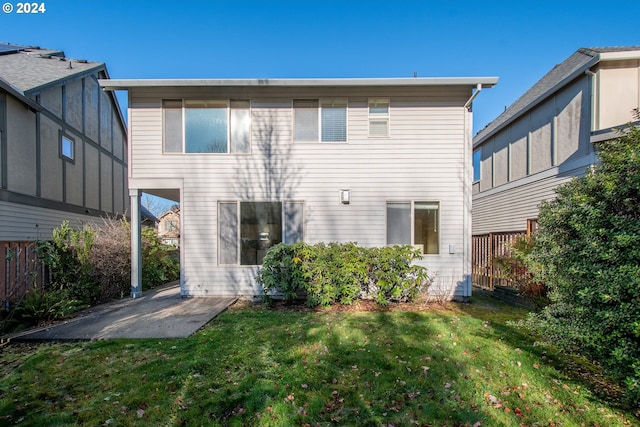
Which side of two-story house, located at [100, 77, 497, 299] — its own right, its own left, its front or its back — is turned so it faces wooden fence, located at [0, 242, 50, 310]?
left

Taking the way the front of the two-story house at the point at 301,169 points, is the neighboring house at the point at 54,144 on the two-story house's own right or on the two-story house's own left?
on the two-story house's own left

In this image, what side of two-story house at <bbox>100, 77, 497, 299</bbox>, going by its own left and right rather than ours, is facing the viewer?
back

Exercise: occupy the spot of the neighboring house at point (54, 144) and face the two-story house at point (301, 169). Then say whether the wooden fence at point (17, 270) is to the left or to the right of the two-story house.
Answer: right

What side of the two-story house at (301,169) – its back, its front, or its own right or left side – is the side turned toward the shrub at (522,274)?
right

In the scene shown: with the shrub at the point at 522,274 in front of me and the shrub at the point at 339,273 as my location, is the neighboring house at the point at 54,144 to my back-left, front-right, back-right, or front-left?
back-left
